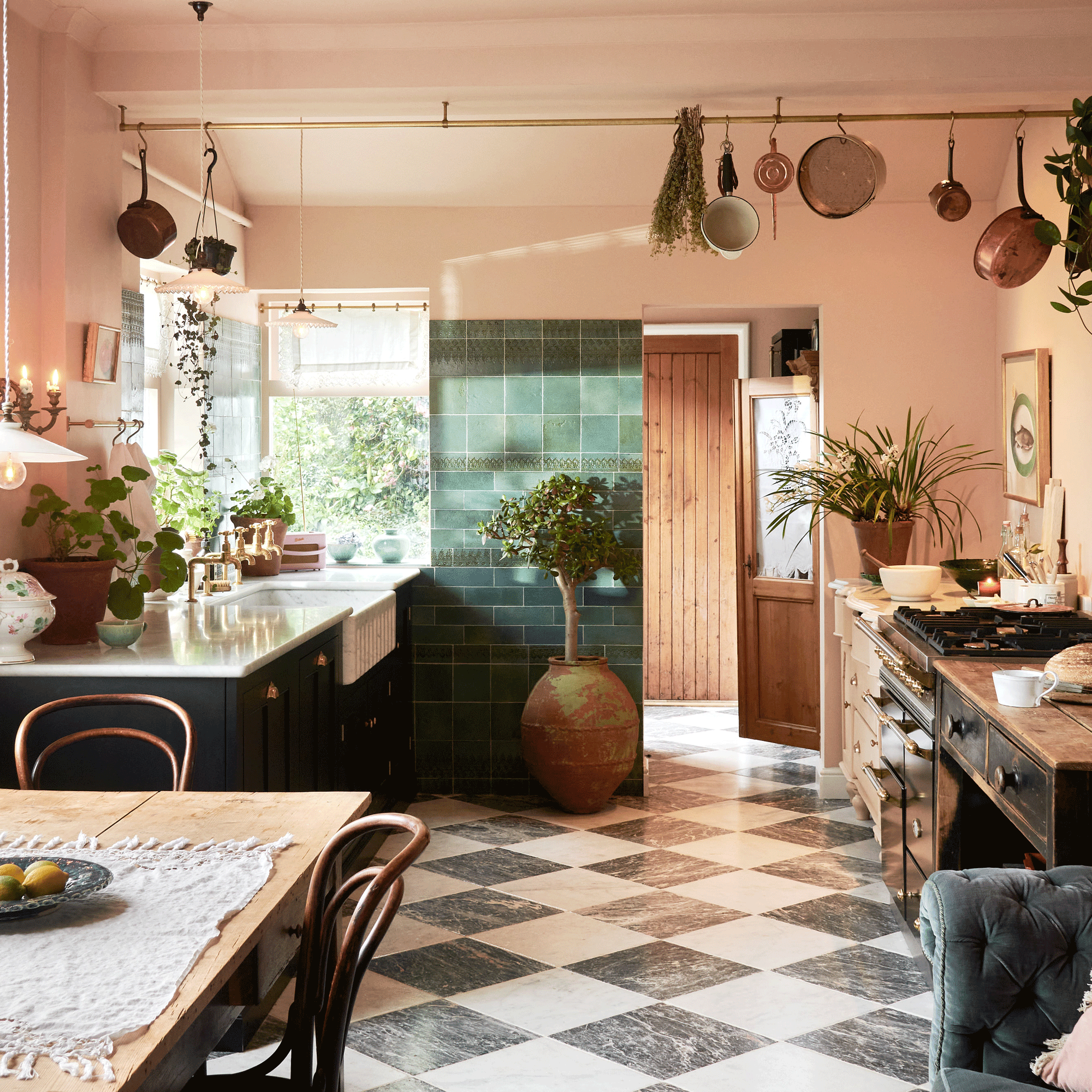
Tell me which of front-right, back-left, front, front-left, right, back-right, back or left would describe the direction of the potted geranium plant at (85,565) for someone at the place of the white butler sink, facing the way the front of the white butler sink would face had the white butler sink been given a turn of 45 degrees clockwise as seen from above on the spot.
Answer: right

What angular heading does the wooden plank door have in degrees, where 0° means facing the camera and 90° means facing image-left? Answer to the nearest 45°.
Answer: approximately 0°

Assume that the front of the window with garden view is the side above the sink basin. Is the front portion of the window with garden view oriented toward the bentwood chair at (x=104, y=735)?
yes

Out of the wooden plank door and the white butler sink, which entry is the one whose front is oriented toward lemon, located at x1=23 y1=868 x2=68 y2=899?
the wooden plank door

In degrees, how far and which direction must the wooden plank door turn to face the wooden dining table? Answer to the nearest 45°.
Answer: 0° — it already faces it

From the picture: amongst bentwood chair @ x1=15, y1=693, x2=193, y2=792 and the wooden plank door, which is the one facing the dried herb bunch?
the wooden plank door
